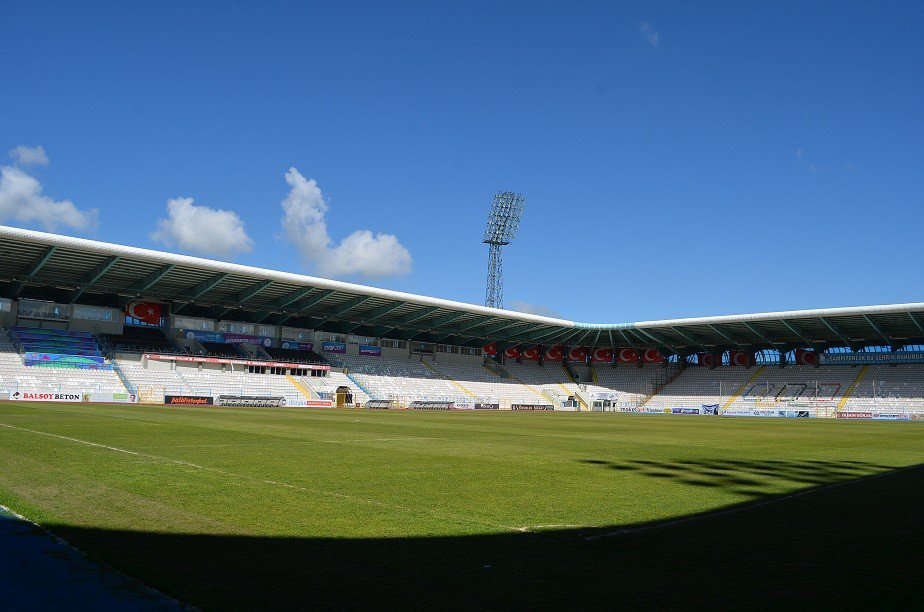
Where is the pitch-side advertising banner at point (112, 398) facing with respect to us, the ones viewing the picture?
facing the viewer

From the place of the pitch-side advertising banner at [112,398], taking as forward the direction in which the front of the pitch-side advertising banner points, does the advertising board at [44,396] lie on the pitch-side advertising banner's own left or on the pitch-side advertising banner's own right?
on the pitch-side advertising banner's own right

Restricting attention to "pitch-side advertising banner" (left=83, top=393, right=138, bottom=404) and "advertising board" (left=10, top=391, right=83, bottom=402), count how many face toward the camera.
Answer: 2

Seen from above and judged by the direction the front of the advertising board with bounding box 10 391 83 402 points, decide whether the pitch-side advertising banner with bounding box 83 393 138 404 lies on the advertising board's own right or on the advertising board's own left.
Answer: on the advertising board's own left
